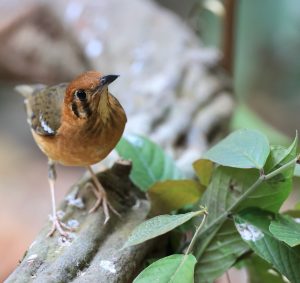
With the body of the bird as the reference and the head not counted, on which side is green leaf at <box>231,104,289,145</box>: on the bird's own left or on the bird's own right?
on the bird's own left

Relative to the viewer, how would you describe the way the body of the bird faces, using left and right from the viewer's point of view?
facing the viewer and to the right of the viewer

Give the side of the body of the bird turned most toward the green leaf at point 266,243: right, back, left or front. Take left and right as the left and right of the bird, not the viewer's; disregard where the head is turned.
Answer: front

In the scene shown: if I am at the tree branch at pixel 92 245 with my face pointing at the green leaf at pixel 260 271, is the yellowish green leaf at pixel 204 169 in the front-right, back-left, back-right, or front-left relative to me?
front-left
